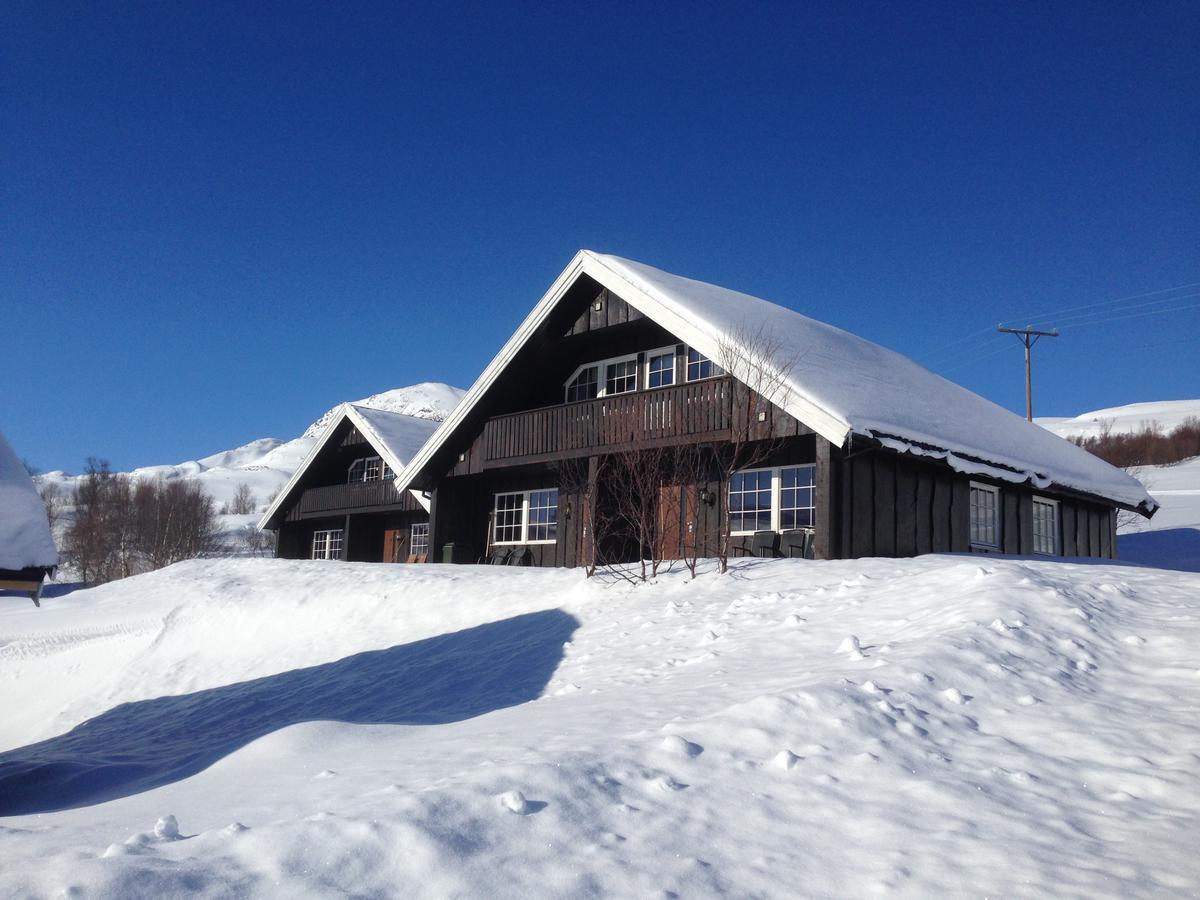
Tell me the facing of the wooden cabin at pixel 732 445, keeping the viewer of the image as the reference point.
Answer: facing the viewer and to the left of the viewer

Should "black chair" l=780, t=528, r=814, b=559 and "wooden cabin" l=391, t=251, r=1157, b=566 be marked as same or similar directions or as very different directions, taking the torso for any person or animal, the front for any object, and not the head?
same or similar directions

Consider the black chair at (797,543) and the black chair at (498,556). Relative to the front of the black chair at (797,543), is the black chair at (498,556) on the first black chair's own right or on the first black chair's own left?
on the first black chair's own right

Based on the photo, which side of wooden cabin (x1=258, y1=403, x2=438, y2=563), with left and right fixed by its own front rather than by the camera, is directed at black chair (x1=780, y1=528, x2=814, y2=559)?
left

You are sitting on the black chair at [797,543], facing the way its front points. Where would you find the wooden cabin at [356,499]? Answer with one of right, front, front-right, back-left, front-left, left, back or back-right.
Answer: right

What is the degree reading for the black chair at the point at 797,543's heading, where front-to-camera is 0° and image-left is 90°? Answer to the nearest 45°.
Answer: approximately 45°

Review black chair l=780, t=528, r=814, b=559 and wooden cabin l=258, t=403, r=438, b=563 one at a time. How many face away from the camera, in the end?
0

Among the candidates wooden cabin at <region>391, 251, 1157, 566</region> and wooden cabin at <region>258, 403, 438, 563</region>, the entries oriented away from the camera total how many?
0

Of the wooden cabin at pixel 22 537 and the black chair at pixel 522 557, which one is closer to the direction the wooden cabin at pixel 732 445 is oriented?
the wooden cabin
